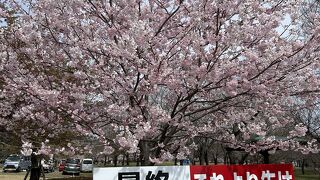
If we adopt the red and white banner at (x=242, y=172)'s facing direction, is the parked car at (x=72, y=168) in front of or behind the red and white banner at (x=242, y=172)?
behind

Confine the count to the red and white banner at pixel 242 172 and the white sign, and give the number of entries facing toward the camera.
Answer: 2

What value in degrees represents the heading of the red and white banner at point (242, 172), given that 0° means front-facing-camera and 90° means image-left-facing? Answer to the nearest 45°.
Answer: approximately 0°

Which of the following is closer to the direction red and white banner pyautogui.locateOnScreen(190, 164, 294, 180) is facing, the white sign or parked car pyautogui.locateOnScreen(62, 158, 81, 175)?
the white sign

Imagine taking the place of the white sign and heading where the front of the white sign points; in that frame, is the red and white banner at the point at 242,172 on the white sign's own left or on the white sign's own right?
on the white sign's own left

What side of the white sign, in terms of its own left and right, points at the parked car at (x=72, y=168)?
back
